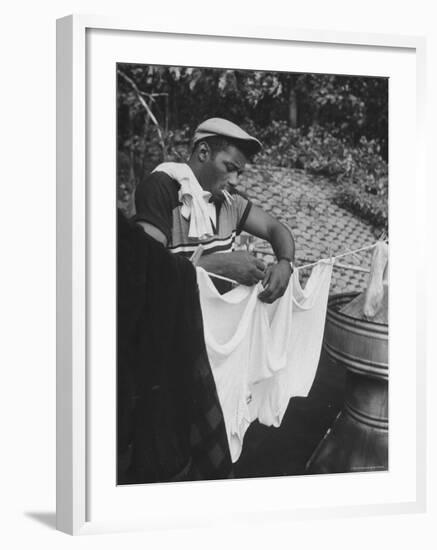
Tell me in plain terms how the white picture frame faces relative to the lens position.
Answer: facing the viewer and to the right of the viewer
